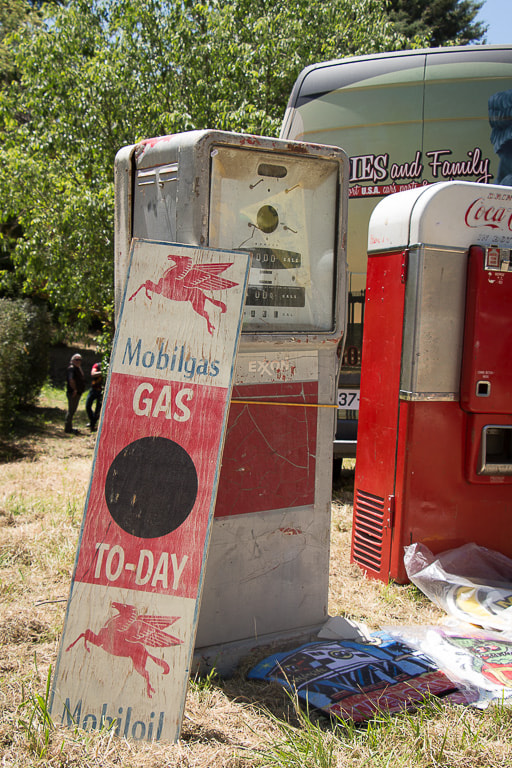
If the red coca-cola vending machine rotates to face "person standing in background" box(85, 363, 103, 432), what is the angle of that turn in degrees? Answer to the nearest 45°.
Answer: approximately 180°

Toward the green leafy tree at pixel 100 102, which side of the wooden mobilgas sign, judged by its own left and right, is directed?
back

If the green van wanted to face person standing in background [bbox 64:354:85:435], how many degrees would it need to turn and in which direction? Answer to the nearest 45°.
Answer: approximately 45° to its left

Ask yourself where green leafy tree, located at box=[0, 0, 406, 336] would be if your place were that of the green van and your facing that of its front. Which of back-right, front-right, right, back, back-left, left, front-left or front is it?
front-left

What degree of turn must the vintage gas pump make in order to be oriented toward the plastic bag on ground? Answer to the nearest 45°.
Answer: approximately 90° to its left

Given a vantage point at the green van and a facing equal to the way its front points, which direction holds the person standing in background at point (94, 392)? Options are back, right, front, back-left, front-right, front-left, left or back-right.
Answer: front-left

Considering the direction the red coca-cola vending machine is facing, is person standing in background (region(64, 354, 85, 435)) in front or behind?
behind

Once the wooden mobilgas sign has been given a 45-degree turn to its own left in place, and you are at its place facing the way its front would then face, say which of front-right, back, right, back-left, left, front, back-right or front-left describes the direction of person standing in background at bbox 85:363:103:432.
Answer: back-left
